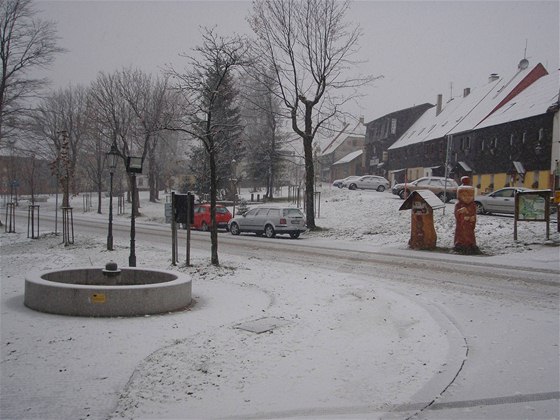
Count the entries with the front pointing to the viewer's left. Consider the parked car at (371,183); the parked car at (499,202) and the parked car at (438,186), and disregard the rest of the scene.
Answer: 3

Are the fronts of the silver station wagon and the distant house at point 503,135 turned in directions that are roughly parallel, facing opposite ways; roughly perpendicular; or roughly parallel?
roughly perpendicular

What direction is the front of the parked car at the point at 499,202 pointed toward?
to the viewer's left

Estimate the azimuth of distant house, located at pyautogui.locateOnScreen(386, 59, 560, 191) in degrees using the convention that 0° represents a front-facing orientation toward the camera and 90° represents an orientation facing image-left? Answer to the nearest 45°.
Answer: approximately 45°

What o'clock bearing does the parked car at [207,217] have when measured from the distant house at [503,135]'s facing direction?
The parked car is roughly at 12 o'clock from the distant house.

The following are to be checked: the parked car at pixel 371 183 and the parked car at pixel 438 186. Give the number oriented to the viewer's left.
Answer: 2

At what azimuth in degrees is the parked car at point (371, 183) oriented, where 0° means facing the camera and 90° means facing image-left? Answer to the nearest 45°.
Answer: approximately 90°

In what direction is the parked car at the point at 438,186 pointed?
to the viewer's left

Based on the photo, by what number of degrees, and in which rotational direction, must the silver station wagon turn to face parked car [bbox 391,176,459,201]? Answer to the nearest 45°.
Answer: approximately 90° to its right

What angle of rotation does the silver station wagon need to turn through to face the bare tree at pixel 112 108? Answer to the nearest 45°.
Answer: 0° — it already faces it

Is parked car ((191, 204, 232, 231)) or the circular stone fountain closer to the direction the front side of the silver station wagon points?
the parked car

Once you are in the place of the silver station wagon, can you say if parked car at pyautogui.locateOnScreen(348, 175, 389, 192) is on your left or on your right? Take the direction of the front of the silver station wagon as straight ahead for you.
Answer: on your right

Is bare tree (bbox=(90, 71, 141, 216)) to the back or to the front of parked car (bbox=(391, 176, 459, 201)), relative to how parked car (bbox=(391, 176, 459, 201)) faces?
to the front

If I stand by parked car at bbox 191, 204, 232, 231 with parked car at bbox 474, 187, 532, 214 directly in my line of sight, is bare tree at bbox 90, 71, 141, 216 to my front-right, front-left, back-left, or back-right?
back-left

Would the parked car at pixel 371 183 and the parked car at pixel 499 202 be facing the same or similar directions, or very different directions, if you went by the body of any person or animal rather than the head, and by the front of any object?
same or similar directions

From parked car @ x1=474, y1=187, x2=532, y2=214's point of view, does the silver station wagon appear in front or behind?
in front

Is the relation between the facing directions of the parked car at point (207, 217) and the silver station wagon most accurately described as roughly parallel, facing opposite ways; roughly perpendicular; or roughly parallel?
roughly parallel
